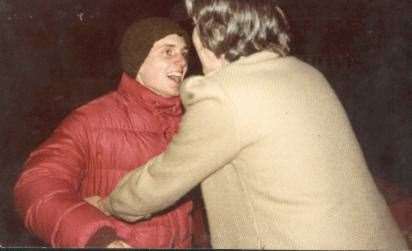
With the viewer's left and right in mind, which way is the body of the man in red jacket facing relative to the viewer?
facing the viewer and to the right of the viewer

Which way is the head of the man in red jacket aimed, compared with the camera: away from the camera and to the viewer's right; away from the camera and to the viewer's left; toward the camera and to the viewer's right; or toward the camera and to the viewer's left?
toward the camera and to the viewer's right
